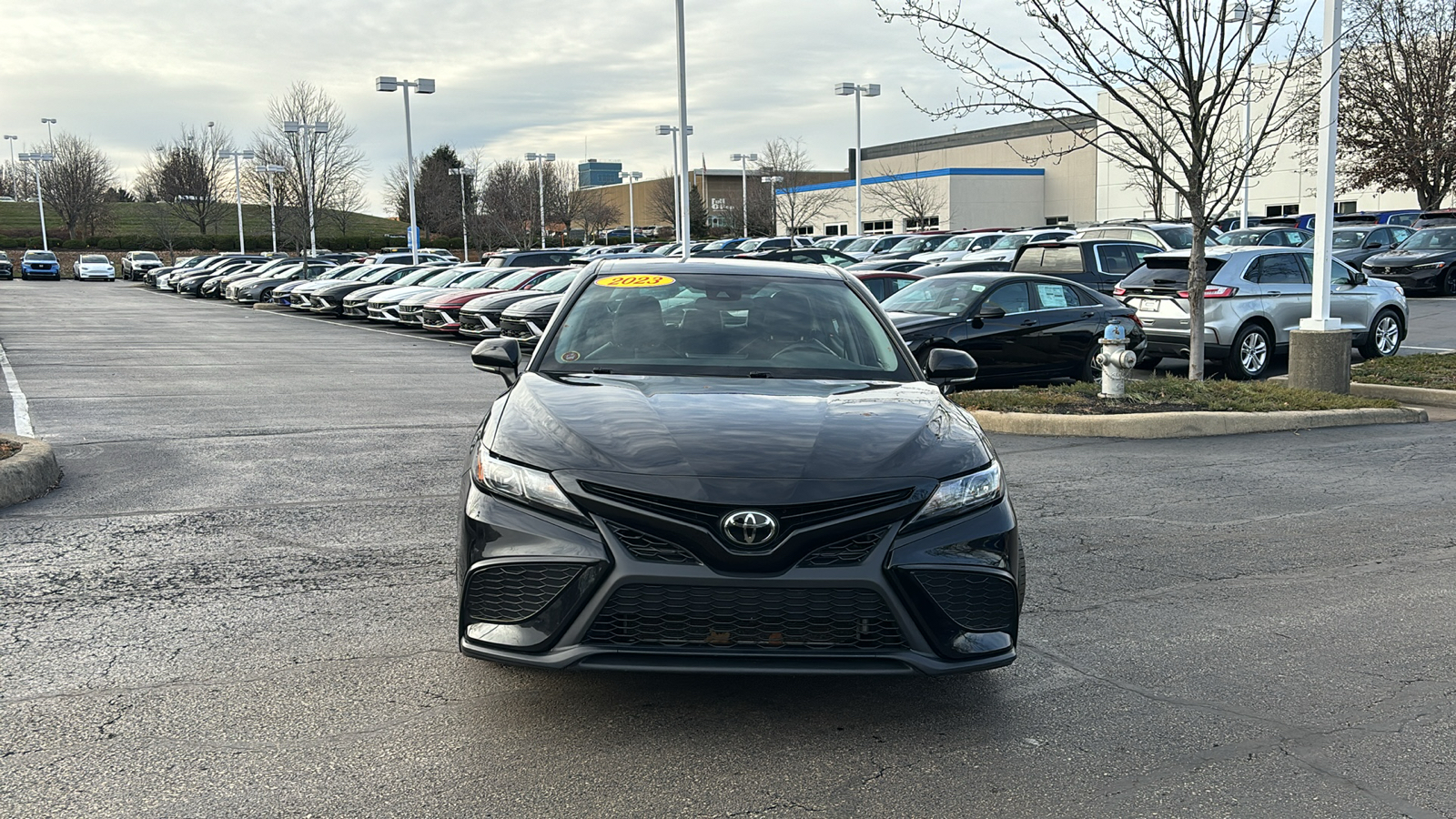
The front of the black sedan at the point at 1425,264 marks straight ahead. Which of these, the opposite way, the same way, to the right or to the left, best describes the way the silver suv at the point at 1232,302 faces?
the opposite way

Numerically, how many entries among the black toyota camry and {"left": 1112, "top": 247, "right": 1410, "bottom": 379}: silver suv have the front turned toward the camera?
1

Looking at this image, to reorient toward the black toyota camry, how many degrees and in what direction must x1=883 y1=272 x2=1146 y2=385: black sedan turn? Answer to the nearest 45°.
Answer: approximately 45° to its left

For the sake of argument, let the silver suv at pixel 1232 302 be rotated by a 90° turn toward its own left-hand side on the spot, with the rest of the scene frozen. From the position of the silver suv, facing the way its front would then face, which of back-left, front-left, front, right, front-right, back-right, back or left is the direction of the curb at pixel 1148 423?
back-left

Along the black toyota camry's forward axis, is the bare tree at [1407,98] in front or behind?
behind

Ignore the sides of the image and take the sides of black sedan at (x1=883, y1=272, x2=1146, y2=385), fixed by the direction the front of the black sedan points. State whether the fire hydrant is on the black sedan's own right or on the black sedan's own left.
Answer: on the black sedan's own left

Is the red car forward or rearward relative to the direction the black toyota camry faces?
rearward

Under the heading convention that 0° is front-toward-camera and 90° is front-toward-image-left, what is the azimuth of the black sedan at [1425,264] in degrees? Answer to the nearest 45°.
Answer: approximately 45°

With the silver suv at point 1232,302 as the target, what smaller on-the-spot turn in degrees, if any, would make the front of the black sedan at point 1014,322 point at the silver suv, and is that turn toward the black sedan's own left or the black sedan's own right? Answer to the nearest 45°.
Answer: approximately 180°

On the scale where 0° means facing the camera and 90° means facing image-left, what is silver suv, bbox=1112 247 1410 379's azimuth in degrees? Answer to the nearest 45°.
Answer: approximately 225°
